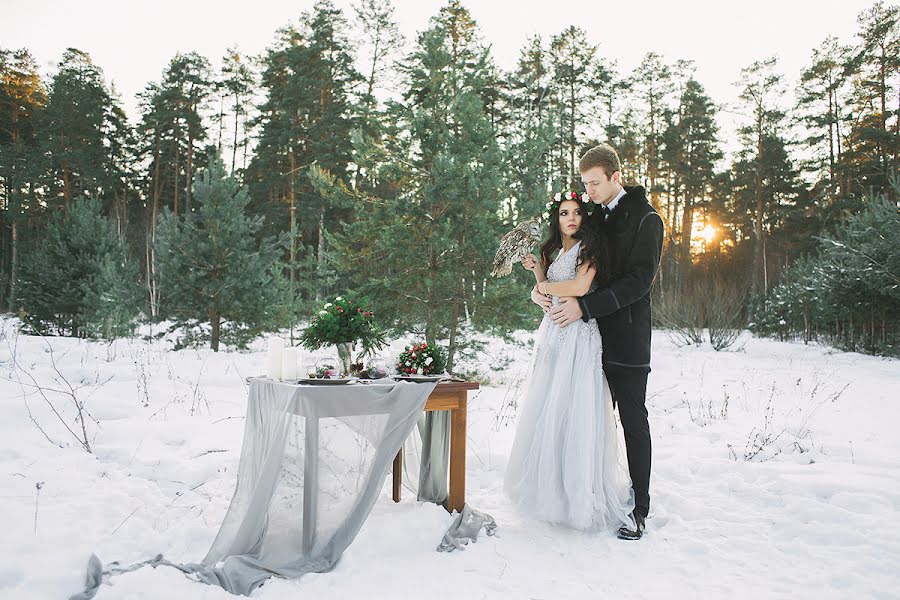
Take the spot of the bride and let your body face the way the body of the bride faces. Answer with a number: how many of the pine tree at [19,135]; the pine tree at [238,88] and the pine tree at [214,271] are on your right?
3

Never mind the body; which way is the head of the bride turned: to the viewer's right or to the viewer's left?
to the viewer's left

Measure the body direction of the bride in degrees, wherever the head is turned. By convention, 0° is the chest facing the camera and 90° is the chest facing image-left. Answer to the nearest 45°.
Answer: approximately 45°

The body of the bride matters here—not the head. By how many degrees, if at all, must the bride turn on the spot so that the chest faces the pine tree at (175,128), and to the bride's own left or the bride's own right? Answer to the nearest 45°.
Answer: approximately 90° to the bride's own right

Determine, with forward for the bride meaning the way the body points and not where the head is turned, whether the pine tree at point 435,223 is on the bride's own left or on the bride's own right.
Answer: on the bride's own right

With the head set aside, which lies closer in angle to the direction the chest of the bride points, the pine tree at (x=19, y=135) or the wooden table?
the wooden table

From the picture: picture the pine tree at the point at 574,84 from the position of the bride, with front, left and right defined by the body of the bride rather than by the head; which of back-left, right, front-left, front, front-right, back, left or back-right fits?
back-right
